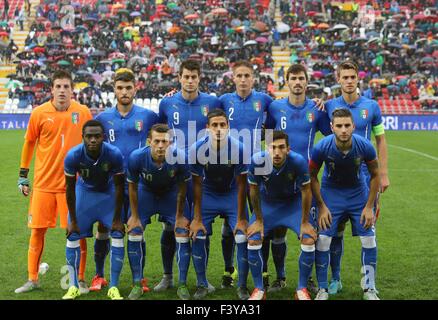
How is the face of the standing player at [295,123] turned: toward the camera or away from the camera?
toward the camera

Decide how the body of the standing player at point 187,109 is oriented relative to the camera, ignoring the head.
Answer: toward the camera

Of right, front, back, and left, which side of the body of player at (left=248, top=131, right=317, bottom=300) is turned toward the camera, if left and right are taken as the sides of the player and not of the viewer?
front

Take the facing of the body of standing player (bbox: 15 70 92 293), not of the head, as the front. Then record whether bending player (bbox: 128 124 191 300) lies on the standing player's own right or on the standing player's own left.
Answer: on the standing player's own left

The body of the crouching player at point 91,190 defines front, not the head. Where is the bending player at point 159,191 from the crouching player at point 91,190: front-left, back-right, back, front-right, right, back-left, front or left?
left

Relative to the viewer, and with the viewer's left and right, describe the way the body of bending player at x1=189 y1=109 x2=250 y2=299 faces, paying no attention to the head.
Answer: facing the viewer

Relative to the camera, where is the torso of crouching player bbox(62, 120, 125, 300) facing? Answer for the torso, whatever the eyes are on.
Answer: toward the camera

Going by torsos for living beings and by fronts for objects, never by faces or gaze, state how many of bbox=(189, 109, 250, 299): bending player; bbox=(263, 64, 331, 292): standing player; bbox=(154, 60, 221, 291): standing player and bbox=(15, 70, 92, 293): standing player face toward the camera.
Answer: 4

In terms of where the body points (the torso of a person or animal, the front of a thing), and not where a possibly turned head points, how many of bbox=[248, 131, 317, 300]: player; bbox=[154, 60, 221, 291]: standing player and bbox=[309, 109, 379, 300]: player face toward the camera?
3

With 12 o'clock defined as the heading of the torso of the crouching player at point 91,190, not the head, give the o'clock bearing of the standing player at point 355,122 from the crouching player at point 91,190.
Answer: the standing player at point 355,122 is roughly at 9 o'clock from the crouching player at point 91,190.

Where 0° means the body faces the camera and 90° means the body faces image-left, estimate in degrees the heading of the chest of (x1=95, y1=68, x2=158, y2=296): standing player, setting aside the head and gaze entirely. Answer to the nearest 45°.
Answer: approximately 0°

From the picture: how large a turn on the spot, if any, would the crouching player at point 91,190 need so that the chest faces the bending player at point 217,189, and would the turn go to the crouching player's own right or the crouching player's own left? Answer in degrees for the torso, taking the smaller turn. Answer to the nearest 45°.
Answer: approximately 90° to the crouching player's own left

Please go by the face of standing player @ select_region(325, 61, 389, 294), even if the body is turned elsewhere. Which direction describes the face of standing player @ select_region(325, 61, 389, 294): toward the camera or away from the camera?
toward the camera

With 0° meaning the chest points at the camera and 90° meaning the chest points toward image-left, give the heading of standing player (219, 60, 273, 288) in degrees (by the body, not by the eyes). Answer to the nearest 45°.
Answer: approximately 0°

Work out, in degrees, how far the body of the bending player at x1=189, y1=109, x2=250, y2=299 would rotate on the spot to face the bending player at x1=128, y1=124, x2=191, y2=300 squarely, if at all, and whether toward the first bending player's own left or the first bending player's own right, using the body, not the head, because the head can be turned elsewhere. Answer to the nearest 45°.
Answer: approximately 90° to the first bending player's own right
